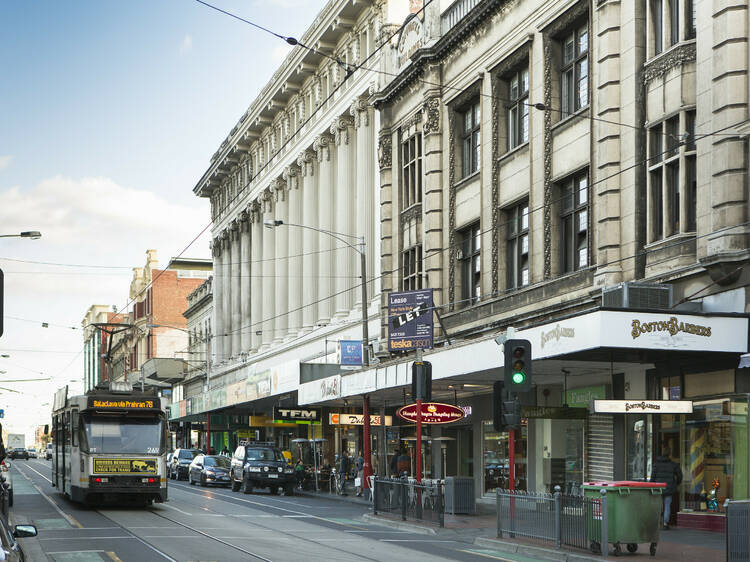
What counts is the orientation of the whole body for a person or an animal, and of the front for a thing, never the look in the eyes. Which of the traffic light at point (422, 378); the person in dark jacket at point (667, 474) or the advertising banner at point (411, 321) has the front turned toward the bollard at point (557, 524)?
the advertising banner

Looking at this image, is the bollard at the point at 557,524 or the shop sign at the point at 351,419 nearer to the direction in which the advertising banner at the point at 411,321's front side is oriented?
the bollard

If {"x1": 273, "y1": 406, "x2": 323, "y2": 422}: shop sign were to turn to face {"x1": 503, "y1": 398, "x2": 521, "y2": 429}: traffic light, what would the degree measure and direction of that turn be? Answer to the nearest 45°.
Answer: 0° — it already faces it

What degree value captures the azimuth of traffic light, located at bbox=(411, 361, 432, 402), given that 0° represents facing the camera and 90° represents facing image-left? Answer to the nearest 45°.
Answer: approximately 180°

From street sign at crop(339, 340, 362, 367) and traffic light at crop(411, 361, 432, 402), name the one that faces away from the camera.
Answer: the traffic light

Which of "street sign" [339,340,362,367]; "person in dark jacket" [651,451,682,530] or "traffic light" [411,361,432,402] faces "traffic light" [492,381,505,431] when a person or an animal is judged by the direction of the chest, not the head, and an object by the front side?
the street sign

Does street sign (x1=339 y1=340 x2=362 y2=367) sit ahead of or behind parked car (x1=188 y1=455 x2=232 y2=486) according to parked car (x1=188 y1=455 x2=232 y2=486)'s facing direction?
ahead

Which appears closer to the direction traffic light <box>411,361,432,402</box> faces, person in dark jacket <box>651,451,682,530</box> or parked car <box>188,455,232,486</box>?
the parked car
